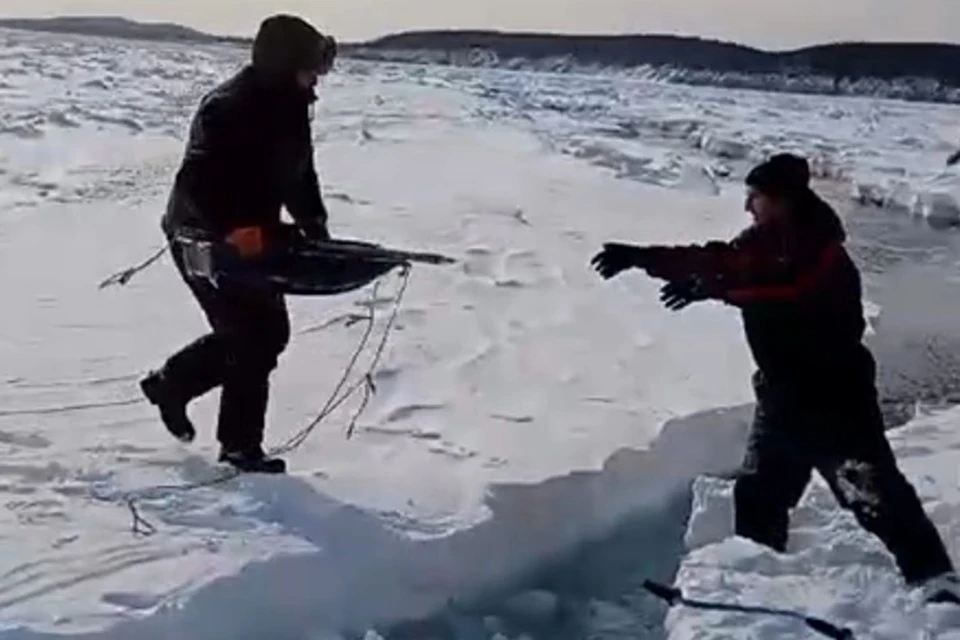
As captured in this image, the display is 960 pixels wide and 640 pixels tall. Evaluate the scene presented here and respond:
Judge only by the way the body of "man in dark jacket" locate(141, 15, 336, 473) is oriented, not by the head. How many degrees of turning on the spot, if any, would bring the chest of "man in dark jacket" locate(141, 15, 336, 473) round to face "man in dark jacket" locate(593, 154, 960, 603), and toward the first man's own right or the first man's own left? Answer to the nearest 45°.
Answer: approximately 45° to the first man's own right

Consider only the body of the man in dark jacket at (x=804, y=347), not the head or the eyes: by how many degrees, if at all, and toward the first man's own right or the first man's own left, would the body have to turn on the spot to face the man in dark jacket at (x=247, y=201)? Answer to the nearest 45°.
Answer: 0° — they already face them

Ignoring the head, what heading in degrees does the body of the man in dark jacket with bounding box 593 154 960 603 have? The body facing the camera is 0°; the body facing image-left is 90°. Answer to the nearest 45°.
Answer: approximately 90°

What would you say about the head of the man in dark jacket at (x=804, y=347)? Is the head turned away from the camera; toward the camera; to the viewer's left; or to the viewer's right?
to the viewer's left

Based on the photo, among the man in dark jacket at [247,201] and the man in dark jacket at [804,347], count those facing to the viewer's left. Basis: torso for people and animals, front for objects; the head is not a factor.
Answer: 1

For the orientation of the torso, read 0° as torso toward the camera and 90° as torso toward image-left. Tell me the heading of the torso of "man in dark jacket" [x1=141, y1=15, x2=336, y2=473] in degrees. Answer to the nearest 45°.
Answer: approximately 270°

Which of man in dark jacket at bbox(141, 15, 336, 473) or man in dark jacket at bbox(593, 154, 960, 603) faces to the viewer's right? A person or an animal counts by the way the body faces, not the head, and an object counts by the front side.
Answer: man in dark jacket at bbox(141, 15, 336, 473)
